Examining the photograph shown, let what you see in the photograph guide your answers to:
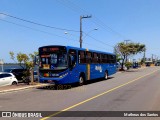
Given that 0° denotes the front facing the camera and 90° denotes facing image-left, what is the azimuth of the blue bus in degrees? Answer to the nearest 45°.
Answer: approximately 45°

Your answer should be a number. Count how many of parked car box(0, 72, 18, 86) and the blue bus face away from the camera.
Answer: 0
